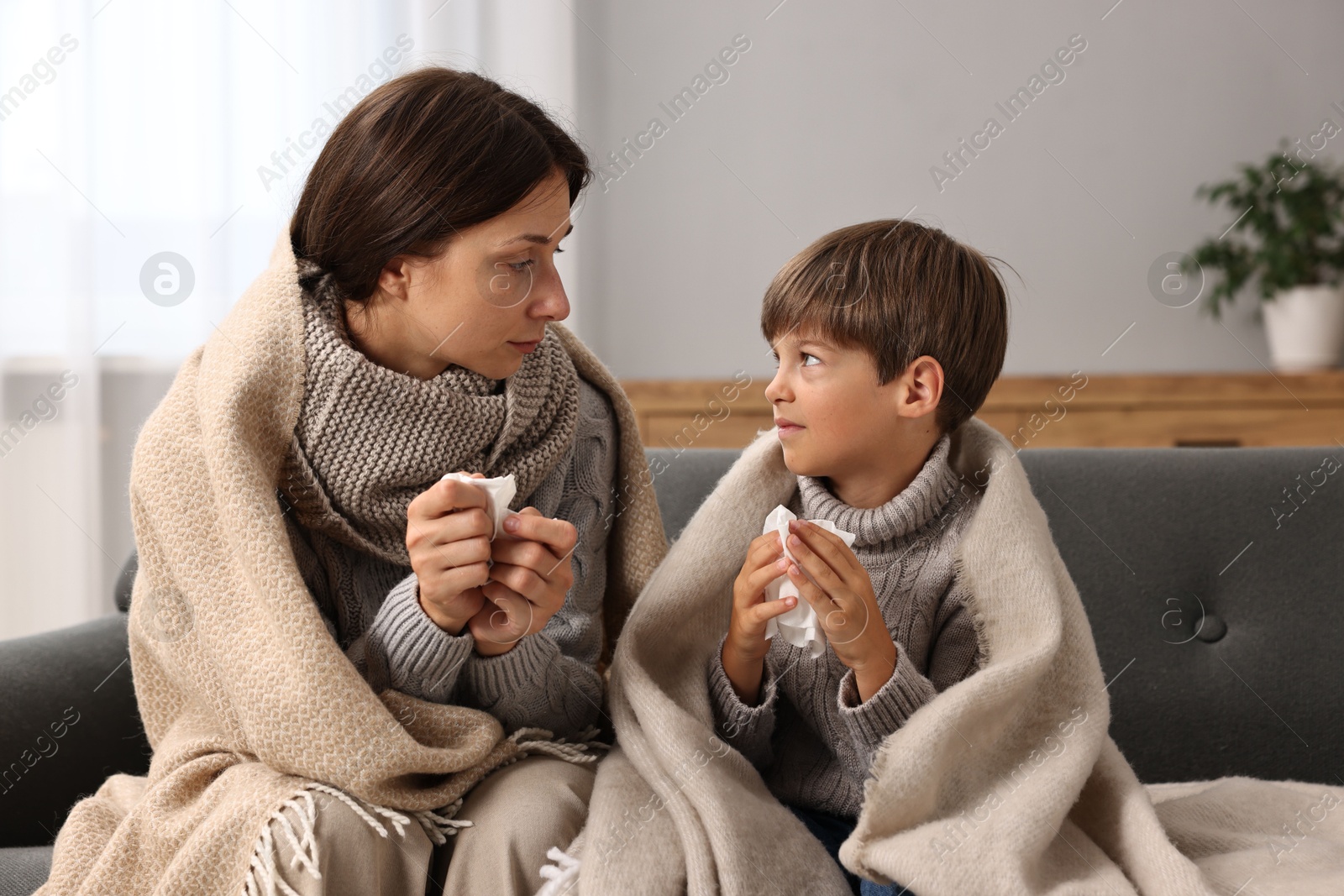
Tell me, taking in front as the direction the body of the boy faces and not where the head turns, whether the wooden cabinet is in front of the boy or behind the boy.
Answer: behind

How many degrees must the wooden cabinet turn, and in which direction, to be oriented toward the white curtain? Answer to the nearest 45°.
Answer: approximately 90° to its right

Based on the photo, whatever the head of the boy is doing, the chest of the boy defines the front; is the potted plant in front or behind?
behind

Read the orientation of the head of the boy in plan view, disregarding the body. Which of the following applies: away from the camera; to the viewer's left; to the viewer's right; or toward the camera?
to the viewer's left

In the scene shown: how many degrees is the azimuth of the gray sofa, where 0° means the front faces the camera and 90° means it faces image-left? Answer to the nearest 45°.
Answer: approximately 0°

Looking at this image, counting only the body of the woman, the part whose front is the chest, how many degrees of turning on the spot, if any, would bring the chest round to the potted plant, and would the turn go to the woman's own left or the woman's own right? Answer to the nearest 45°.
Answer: approximately 90° to the woman's own left

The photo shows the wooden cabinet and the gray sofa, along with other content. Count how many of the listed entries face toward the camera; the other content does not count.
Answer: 2

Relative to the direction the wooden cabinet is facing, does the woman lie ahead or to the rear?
ahead

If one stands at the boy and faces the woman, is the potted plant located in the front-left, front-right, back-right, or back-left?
back-right

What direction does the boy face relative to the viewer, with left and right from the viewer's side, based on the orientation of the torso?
facing the viewer and to the left of the viewer
